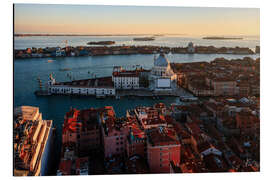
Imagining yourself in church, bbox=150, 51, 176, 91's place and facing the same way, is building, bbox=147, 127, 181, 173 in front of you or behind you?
in front

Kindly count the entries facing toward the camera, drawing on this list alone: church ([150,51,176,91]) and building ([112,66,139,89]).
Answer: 2

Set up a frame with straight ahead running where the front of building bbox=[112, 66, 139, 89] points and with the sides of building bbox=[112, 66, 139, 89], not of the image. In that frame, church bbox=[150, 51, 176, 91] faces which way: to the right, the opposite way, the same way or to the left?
the same way

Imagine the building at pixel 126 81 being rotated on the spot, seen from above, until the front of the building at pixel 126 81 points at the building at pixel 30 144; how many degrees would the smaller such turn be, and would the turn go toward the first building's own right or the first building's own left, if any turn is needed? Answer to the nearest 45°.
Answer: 0° — it already faces it

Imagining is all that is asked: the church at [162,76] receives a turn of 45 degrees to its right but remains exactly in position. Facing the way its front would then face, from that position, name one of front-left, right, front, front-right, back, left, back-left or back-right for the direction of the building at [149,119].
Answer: front-left

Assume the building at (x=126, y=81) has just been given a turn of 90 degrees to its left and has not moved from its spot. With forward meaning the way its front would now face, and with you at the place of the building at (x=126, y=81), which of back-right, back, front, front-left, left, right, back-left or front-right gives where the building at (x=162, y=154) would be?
right

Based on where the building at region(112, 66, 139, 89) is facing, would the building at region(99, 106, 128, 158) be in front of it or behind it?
in front

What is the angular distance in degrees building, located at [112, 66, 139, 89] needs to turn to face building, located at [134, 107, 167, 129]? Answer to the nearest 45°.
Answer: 0° — it already faces it

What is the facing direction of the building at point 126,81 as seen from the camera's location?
facing the viewer

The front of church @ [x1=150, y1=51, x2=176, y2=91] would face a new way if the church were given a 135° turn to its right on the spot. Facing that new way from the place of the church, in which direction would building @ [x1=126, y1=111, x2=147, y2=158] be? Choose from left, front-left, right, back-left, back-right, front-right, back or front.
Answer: back-left

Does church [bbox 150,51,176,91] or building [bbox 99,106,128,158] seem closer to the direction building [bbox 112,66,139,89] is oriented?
the building

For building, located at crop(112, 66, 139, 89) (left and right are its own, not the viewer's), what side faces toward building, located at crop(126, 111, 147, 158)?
front

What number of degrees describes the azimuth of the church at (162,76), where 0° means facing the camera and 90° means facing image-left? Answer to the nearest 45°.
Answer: approximately 0°
